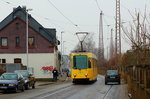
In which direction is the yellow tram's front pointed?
toward the camera

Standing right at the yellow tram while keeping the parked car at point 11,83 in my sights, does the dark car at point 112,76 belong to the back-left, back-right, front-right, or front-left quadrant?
back-left

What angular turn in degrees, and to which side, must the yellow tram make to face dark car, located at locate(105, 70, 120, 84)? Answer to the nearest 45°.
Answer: approximately 135° to its left

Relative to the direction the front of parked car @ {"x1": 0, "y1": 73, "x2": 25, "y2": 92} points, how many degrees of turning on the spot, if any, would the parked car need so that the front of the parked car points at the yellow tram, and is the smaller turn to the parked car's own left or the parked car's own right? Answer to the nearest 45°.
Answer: approximately 180°

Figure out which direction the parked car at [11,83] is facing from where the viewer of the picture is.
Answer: facing the viewer and to the left of the viewer

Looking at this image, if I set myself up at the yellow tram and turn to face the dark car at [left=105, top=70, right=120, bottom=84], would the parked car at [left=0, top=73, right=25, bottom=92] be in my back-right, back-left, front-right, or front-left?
back-right

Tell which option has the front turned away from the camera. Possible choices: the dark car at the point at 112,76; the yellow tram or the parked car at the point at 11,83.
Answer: the dark car at the point at 112,76

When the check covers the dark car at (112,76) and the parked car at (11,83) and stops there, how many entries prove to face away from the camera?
1

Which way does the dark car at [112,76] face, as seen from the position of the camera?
facing away from the viewer

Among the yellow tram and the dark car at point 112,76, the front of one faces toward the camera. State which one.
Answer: the yellow tram

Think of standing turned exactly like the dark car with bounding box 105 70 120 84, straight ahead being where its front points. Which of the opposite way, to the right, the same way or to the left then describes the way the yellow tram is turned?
the opposite way

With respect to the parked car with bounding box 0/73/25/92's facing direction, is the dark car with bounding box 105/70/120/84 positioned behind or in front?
behind

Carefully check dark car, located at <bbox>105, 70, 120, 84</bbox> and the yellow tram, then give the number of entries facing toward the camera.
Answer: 1

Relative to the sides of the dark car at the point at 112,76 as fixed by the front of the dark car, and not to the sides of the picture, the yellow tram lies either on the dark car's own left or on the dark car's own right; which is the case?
on the dark car's own left

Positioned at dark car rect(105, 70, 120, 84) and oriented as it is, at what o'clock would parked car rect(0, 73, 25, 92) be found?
parked car rect(0, 73, 25, 92) is roughly at 7 o'clock from dark car rect(105, 70, 120, 84).
